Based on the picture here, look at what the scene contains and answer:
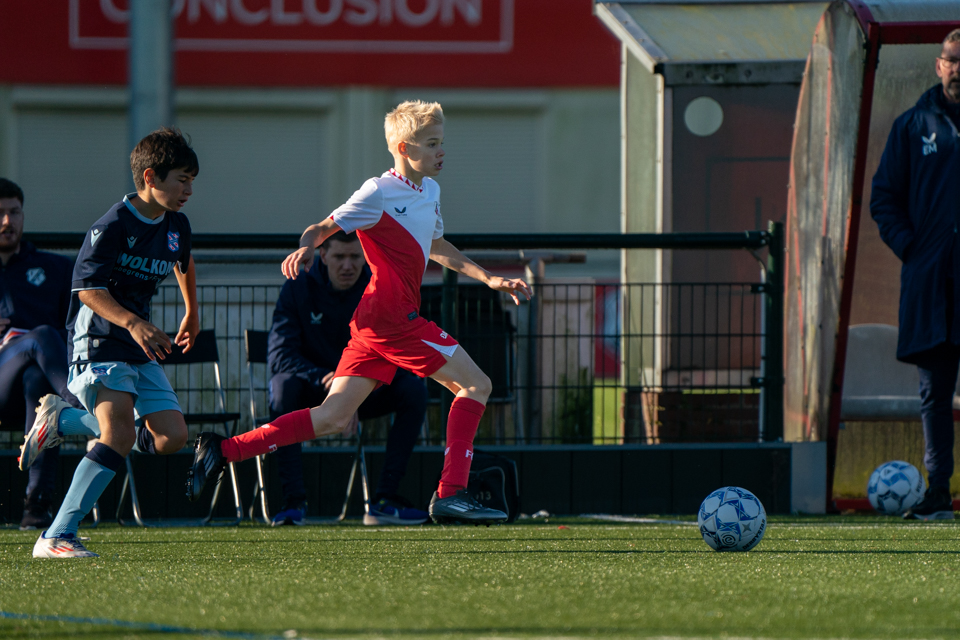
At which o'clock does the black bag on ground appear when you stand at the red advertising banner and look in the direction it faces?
The black bag on ground is roughly at 12 o'clock from the red advertising banner.

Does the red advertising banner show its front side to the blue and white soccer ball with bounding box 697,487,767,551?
yes

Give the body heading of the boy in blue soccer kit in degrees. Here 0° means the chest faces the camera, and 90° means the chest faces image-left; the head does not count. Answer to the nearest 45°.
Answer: approximately 315°

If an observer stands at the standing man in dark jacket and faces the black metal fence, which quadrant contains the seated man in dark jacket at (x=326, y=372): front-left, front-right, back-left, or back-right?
front-left

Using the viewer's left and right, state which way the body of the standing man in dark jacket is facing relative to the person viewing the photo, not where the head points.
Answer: facing the viewer

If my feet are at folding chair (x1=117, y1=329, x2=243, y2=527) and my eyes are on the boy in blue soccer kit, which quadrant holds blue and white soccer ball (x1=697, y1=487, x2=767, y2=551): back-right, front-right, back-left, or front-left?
front-left

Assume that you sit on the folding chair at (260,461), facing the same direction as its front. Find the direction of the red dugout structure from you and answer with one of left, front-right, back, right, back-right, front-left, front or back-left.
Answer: left

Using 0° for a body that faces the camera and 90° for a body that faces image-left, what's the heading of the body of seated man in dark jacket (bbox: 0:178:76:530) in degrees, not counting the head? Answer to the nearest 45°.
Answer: approximately 0°

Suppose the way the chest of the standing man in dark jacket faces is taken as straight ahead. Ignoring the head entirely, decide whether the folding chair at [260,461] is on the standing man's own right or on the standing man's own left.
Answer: on the standing man's own right

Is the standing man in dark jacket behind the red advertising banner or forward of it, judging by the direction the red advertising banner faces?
forward

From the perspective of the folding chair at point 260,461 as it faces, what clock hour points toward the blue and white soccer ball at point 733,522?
The blue and white soccer ball is roughly at 11 o'clock from the folding chair.

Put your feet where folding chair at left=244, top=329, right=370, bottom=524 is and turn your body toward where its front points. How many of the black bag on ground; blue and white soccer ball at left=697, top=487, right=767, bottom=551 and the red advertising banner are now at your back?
1
